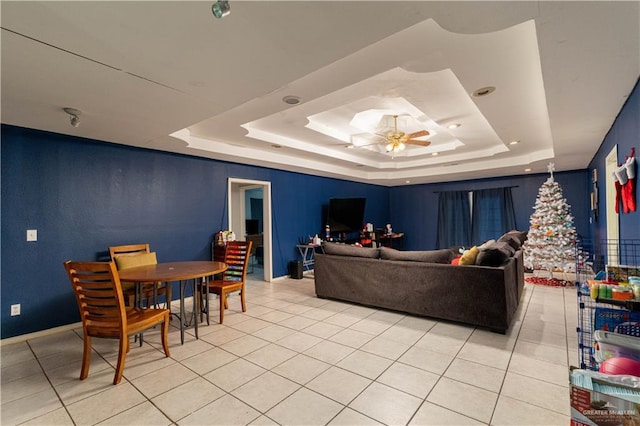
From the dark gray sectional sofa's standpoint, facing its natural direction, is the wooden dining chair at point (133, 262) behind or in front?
behind

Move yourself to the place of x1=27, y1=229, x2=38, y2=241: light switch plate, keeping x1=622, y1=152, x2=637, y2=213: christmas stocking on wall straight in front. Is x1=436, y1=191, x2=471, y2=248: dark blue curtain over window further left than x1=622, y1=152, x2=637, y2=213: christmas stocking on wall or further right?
left

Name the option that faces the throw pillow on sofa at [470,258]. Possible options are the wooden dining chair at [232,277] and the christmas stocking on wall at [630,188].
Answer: the christmas stocking on wall

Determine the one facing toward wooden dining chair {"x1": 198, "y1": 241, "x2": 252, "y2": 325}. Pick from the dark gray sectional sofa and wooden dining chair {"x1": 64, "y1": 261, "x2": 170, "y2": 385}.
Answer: wooden dining chair {"x1": 64, "y1": 261, "x2": 170, "y2": 385}

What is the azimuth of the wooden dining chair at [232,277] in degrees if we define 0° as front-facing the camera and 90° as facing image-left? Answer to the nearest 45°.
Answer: approximately 45°

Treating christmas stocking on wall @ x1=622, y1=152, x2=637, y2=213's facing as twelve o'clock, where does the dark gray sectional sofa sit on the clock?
The dark gray sectional sofa is roughly at 12 o'clock from the christmas stocking on wall.

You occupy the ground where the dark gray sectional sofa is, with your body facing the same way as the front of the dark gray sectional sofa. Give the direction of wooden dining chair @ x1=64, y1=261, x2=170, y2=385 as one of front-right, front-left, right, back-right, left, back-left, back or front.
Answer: back

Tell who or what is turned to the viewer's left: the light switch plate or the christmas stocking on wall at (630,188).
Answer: the christmas stocking on wall
